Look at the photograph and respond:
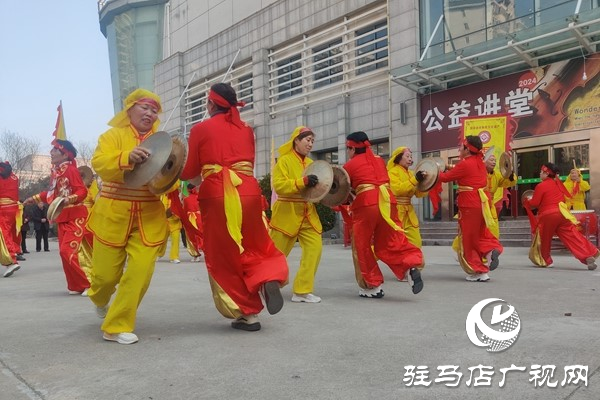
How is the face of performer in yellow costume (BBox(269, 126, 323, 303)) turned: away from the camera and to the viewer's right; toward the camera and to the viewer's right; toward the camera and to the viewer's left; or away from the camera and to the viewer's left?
toward the camera and to the viewer's right

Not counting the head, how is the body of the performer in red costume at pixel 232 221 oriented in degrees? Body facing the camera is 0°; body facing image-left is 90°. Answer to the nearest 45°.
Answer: approximately 135°

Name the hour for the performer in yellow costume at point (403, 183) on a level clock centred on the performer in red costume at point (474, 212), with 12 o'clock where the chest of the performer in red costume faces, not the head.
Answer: The performer in yellow costume is roughly at 12 o'clock from the performer in red costume.

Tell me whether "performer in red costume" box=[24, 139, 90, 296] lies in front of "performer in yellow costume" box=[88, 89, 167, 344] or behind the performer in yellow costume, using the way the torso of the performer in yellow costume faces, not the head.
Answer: behind

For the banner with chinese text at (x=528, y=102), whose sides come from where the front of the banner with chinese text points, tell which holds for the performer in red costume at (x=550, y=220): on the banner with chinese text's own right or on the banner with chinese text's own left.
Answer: on the banner with chinese text's own left

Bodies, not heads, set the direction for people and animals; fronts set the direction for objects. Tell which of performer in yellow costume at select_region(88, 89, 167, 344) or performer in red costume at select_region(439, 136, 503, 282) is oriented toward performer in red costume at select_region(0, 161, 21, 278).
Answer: performer in red costume at select_region(439, 136, 503, 282)
